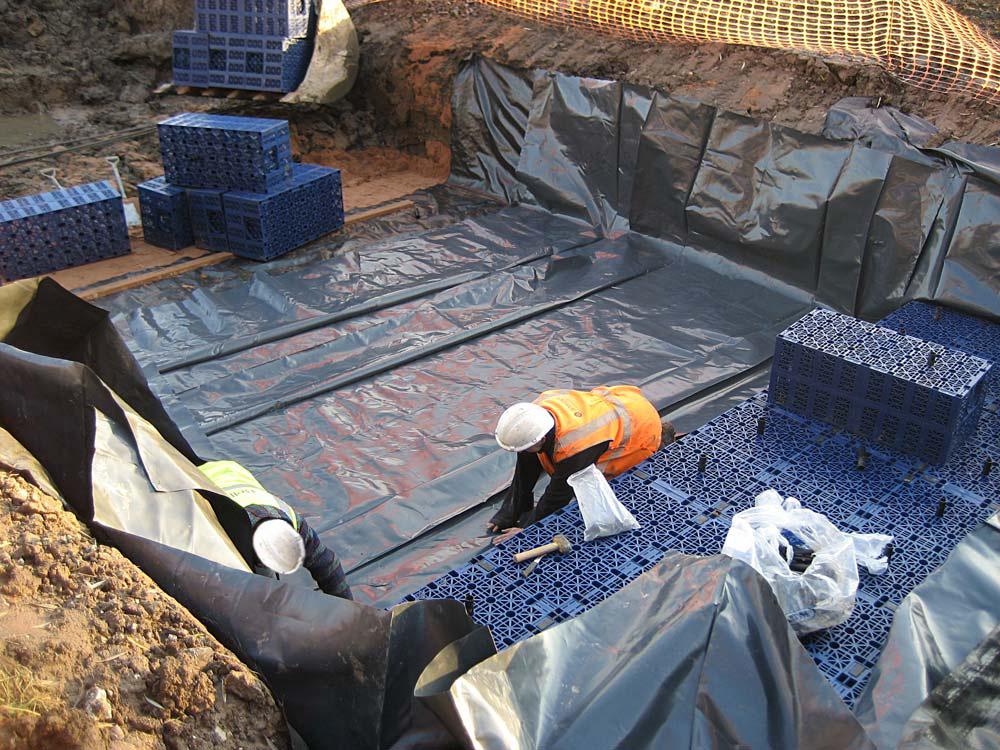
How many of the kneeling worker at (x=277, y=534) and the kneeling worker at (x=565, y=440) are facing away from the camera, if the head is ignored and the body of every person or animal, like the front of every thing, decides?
0

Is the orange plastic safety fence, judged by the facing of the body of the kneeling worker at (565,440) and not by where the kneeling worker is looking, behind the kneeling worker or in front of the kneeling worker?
behind

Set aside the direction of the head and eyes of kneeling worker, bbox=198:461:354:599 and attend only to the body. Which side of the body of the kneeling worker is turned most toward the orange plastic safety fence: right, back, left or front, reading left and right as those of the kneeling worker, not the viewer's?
left

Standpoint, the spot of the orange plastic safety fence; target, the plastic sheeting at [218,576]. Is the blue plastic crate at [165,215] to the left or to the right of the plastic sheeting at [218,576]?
right

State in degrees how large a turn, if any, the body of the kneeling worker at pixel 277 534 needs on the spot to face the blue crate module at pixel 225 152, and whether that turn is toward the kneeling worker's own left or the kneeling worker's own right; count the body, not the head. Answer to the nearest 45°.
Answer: approximately 135° to the kneeling worker's own left

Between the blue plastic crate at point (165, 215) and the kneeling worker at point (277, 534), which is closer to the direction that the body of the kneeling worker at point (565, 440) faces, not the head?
the kneeling worker

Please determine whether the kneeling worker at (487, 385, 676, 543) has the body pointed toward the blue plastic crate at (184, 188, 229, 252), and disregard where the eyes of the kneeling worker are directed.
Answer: no

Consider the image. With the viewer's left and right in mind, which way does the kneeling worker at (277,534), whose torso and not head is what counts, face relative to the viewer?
facing the viewer and to the right of the viewer

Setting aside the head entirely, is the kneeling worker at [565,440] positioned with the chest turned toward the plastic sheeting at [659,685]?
no

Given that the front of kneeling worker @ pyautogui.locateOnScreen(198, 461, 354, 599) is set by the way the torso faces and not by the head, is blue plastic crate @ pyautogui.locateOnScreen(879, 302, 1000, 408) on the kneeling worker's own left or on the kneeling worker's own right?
on the kneeling worker's own left

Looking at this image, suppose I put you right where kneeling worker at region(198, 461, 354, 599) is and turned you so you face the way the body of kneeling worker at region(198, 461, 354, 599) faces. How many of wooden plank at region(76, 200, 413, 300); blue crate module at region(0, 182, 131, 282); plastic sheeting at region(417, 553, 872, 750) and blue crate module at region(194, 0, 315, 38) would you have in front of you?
1

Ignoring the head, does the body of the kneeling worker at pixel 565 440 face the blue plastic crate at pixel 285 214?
no

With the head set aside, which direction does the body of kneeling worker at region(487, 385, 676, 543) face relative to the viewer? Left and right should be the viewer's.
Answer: facing the viewer and to the left of the viewer

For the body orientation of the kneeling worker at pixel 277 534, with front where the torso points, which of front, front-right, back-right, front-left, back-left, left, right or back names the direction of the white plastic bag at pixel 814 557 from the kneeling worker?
front-left

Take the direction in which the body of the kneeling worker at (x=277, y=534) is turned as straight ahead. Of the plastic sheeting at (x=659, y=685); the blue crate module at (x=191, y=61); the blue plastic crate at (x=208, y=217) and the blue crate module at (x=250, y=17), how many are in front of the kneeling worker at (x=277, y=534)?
1

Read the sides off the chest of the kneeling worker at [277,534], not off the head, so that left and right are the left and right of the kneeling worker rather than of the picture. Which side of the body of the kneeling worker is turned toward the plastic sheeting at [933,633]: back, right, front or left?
front

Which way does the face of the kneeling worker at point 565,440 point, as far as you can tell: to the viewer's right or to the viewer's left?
to the viewer's left

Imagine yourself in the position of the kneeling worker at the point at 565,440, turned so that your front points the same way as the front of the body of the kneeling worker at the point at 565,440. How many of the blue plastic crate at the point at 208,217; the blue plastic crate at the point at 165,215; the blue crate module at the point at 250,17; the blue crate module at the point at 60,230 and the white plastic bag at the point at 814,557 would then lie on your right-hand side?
4

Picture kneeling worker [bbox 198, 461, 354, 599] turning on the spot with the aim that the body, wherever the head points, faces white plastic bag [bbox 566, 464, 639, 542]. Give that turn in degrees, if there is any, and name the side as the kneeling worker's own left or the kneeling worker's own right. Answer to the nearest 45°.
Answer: approximately 45° to the kneeling worker's own left
